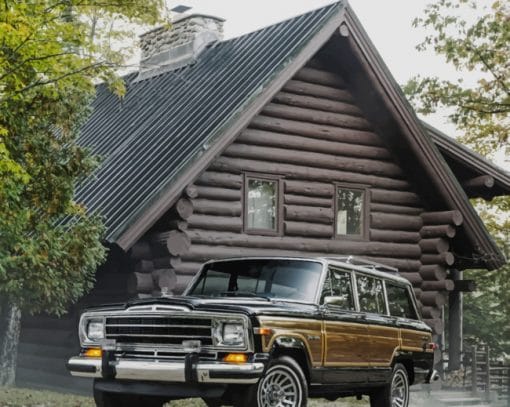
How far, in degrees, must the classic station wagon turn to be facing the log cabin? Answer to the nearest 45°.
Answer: approximately 135° to its right

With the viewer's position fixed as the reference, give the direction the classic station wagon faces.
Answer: facing the viewer and to the left of the viewer

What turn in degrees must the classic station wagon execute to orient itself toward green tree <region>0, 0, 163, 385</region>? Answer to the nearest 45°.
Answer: approximately 90° to its right
